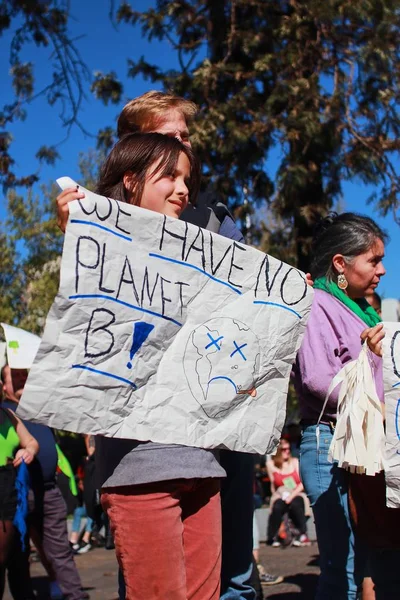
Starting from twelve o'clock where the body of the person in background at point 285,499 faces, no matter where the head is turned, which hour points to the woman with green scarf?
The woman with green scarf is roughly at 12 o'clock from the person in background.

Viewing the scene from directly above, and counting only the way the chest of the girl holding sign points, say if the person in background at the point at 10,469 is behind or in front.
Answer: behind

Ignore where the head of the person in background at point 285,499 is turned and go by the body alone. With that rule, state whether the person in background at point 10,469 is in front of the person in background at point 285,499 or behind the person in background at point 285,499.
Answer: in front

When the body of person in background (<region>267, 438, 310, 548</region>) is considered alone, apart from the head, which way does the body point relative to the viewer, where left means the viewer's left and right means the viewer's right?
facing the viewer

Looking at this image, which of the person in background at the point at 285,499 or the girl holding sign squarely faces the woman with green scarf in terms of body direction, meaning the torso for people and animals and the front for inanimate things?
the person in background

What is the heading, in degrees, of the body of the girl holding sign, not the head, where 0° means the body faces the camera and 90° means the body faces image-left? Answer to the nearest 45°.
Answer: approximately 315°

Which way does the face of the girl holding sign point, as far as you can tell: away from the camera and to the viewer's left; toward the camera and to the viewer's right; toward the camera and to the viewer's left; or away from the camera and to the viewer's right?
toward the camera and to the viewer's right

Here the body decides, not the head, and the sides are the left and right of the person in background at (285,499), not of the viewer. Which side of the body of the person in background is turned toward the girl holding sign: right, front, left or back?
front

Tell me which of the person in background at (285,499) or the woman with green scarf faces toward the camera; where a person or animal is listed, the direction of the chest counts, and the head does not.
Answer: the person in background

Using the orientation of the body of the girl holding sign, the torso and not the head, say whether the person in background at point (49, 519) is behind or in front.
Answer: behind

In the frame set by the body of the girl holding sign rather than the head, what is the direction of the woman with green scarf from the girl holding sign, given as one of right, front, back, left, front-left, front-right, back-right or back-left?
left

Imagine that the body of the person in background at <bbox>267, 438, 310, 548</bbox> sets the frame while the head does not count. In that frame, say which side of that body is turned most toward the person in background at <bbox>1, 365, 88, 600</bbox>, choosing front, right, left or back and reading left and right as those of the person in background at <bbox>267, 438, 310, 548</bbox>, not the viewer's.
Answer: front

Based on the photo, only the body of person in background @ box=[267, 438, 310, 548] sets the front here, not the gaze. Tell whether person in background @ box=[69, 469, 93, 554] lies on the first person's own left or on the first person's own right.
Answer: on the first person's own right
